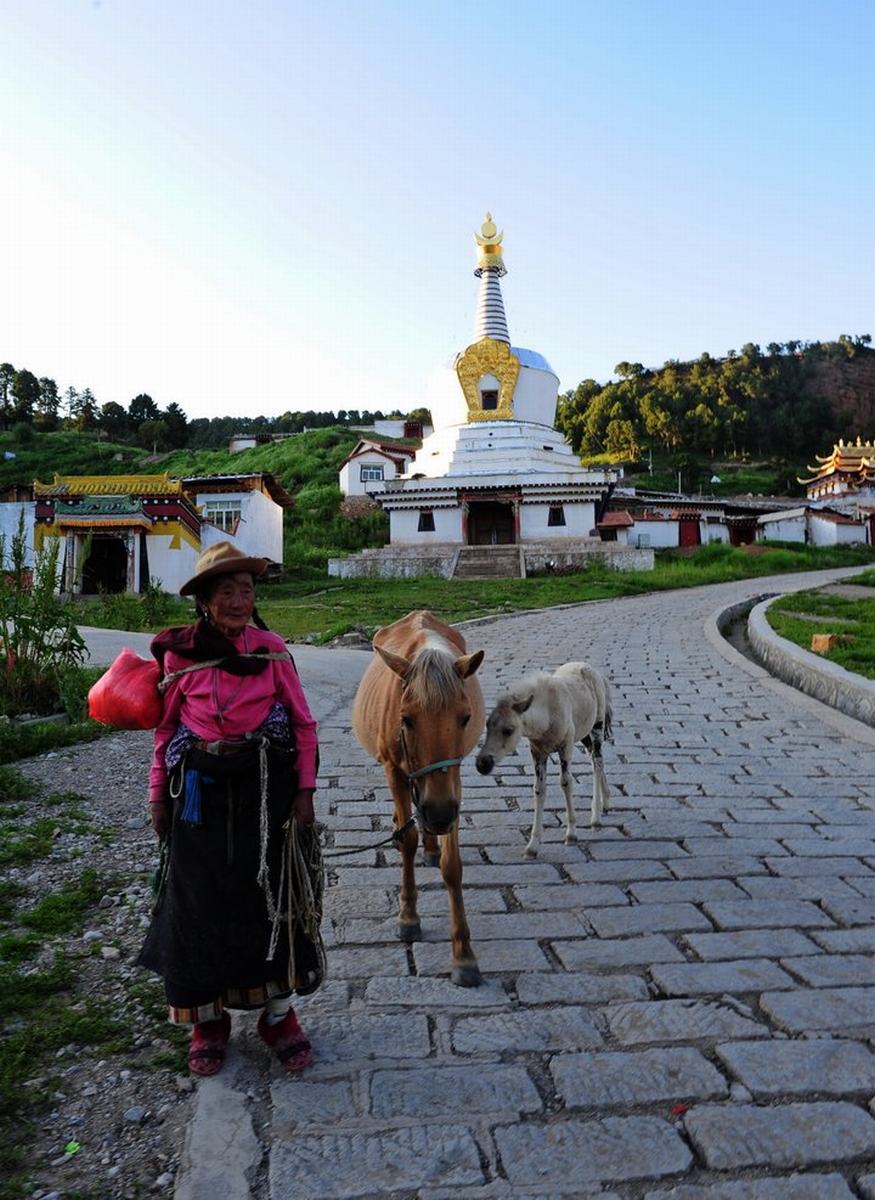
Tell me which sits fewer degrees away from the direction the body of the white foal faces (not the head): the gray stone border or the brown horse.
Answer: the brown horse

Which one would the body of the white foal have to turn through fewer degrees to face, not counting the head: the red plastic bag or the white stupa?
the red plastic bag

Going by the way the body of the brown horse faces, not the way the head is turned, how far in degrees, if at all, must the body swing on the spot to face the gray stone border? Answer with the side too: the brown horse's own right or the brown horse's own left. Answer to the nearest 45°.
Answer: approximately 135° to the brown horse's own left

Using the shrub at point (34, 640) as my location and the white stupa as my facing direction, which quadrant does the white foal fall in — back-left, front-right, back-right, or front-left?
back-right

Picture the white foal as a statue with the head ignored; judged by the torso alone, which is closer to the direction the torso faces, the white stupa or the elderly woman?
the elderly woman

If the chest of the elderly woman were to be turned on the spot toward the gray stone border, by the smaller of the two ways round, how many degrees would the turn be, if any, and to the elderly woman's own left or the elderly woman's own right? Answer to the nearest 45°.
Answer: approximately 135° to the elderly woman's own left

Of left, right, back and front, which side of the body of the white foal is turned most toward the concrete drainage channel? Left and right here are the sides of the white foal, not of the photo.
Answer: back

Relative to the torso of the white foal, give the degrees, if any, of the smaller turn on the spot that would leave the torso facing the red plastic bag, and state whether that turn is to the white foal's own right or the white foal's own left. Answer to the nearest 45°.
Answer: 0° — it already faces it

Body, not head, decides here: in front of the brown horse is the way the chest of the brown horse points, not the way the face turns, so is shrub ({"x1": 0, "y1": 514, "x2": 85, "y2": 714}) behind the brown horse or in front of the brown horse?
behind

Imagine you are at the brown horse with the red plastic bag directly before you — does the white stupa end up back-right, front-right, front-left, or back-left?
back-right
